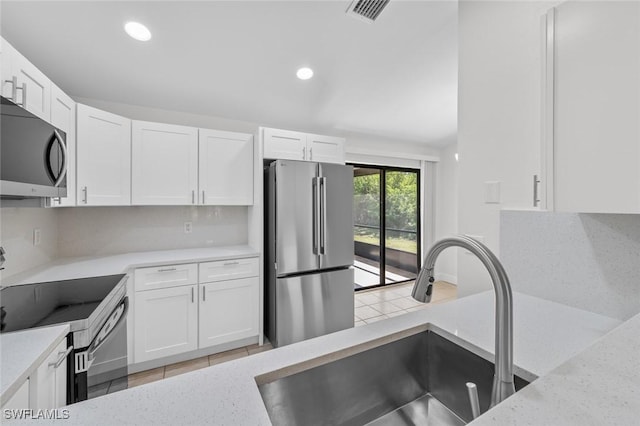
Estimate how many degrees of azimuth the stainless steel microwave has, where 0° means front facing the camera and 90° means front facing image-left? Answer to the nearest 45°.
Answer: approximately 315°

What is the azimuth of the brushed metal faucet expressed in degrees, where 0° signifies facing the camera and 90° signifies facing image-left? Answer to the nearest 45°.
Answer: approximately 90°

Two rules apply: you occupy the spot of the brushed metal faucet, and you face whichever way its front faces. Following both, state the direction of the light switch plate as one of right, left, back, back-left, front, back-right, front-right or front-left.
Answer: right

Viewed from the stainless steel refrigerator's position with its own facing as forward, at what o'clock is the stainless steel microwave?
The stainless steel microwave is roughly at 3 o'clock from the stainless steel refrigerator.

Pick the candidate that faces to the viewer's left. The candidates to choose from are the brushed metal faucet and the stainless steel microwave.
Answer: the brushed metal faucet

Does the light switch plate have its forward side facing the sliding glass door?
no

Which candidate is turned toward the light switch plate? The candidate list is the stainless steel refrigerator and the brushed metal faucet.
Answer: the stainless steel refrigerator

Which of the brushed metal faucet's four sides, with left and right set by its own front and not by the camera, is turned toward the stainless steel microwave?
front

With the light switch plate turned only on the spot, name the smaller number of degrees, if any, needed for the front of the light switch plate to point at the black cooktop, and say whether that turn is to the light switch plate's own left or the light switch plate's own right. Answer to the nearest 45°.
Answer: approximately 45° to the light switch plate's own right

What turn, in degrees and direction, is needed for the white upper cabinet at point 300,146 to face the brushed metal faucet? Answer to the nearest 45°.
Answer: approximately 45° to its right

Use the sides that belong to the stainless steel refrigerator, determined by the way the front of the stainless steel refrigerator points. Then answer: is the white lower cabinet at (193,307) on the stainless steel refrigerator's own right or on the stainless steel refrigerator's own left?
on the stainless steel refrigerator's own right

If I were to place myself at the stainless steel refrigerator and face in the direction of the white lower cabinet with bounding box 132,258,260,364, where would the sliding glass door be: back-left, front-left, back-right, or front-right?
back-right

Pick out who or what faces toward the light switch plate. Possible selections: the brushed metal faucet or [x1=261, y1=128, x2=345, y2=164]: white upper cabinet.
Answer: the white upper cabinet

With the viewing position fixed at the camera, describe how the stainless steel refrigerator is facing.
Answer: facing the viewer and to the right of the viewer

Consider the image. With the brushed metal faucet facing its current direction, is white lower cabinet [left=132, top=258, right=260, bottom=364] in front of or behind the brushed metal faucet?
in front
